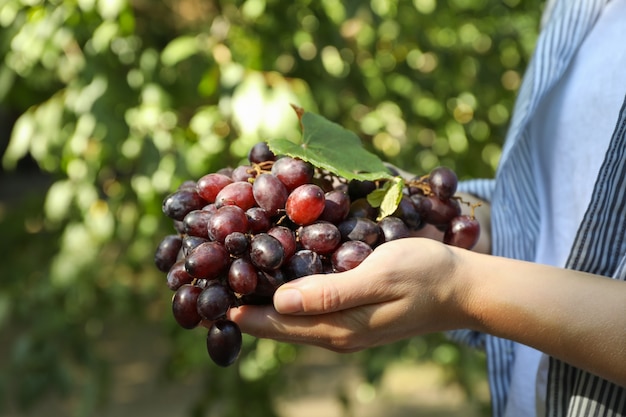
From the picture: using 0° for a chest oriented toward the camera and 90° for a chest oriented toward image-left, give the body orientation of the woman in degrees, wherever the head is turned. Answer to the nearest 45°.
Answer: approximately 45°
